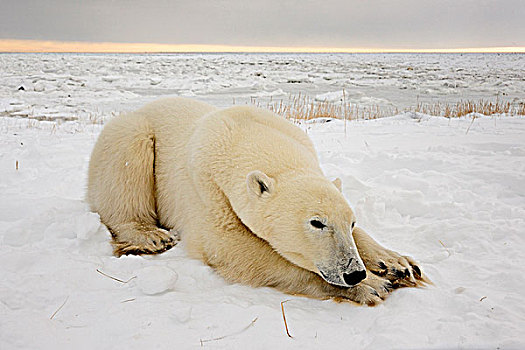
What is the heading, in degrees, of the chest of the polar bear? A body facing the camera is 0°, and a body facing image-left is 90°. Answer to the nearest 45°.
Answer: approximately 315°
